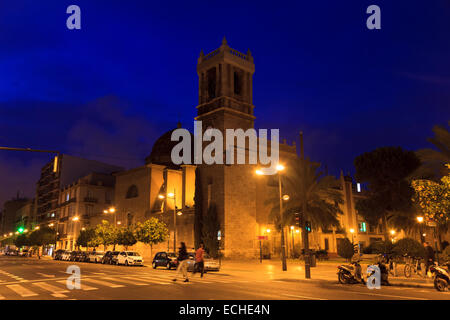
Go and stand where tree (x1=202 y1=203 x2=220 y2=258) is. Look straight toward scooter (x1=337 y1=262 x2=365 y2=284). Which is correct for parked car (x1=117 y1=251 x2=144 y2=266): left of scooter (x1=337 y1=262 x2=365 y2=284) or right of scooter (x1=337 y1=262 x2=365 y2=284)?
right

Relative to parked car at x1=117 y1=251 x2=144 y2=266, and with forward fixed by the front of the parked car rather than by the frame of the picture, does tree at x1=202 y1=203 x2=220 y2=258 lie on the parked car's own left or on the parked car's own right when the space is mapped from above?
on the parked car's own left

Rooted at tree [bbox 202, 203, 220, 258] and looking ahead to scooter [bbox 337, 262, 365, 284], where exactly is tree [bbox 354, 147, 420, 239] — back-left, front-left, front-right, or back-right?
front-left

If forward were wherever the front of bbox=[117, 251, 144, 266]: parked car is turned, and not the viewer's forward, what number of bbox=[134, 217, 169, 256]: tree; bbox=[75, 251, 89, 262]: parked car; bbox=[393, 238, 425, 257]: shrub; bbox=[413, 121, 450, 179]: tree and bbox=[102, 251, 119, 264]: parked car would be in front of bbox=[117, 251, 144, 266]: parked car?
2

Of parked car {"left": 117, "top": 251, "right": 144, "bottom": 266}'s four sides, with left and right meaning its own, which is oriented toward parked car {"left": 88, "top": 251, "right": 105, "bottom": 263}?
back

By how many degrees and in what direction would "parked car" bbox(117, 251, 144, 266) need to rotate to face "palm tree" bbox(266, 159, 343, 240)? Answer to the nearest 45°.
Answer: approximately 45° to its left

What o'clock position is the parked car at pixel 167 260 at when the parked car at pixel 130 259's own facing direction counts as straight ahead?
the parked car at pixel 167 260 is roughly at 1 o'clock from the parked car at pixel 130 259.

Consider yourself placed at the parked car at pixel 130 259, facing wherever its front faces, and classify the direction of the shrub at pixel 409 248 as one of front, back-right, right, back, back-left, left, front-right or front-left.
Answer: front

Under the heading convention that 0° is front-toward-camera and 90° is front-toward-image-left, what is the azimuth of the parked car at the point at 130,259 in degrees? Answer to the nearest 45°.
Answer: approximately 315°
